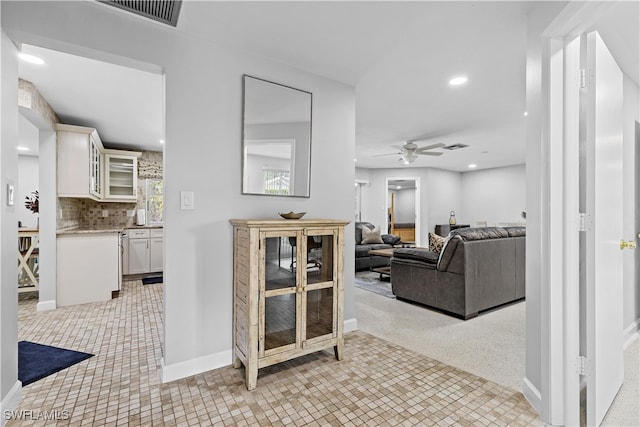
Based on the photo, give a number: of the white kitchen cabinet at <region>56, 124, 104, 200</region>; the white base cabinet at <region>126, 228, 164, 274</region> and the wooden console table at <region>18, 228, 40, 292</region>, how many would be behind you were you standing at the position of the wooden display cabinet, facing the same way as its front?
3

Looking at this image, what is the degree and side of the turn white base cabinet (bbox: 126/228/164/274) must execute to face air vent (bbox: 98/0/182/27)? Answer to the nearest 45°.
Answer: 0° — it already faces it

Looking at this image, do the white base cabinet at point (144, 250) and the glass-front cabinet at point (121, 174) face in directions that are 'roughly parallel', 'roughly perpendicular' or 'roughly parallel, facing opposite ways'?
roughly parallel

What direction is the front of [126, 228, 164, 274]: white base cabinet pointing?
toward the camera

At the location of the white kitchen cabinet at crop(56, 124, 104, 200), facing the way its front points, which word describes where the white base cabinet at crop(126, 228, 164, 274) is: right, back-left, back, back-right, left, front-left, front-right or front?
front-left

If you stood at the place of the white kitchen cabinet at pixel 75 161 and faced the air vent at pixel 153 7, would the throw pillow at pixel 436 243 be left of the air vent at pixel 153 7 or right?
left

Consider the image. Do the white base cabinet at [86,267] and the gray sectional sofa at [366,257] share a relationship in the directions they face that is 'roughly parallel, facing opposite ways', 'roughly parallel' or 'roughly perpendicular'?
roughly perpendicular

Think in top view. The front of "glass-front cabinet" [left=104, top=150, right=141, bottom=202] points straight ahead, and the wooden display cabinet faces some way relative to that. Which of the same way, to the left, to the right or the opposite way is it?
the same way

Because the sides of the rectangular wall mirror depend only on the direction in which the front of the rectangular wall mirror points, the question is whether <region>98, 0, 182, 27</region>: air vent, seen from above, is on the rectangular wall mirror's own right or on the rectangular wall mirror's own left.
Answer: on the rectangular wall mirror's own right

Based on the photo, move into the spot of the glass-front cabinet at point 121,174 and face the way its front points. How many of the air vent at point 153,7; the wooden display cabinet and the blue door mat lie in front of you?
3

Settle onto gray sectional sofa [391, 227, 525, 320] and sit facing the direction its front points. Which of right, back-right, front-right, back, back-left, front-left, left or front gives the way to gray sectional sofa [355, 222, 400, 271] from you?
front
